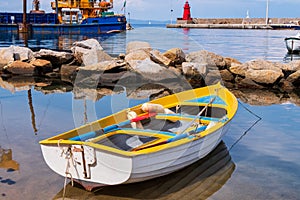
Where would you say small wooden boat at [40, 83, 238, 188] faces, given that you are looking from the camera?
facing away from the viewer and to the right of the viewer

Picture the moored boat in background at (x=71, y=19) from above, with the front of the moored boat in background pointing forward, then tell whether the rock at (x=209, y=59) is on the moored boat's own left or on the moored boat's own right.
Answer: on the moored boat's own right

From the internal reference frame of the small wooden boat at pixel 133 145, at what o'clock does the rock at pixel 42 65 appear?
The rock is roughly at 10 o'clock from the small wooden boat.

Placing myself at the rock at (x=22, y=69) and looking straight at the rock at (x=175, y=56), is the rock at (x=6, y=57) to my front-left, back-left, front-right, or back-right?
back-left

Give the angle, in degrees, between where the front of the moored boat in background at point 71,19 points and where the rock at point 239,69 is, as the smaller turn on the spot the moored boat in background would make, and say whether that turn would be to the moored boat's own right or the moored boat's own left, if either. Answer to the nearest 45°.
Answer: approximately 90° to the moored boat's own right

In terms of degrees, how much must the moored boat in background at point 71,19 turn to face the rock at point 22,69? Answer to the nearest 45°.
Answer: approximately 90° to its right

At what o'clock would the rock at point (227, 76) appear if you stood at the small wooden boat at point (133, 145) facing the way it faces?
The rock is roughly at 11 o'clock from the small wooden boat.

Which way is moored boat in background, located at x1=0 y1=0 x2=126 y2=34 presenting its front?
to the viewer's right

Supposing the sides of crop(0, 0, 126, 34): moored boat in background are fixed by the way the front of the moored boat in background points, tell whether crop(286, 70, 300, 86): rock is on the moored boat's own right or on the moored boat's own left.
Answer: on the moored boat's own right

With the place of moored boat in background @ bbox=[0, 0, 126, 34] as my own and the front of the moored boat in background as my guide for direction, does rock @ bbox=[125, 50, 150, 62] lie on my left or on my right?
on my right
